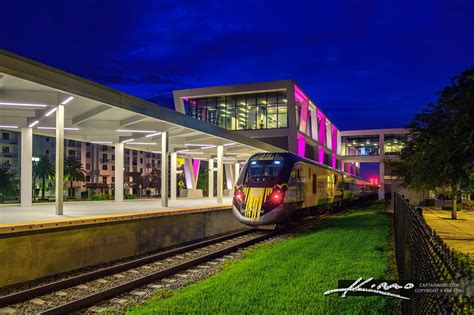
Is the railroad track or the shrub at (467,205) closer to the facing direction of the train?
the railroad track

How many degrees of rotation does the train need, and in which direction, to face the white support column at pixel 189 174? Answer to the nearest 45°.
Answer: approximately 135° to its right

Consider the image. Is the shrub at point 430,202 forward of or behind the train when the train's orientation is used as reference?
behind

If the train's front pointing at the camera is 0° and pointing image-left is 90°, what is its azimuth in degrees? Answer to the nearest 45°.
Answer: approximately 45°

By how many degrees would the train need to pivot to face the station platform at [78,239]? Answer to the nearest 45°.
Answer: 0° — it already faces it

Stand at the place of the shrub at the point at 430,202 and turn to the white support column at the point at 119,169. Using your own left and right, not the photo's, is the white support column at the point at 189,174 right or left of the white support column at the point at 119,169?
right

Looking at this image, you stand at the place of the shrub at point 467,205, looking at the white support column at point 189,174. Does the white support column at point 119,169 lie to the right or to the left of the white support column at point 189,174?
left
